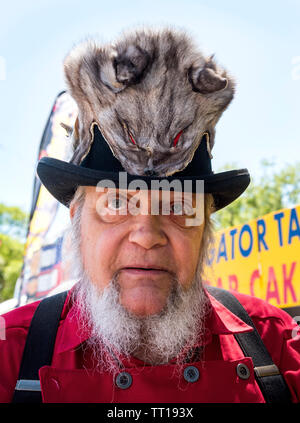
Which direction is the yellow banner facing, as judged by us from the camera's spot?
facing the viewer and to the left of the viewer

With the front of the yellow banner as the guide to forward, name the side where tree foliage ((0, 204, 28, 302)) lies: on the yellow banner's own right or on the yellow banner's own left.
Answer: on the yellow banner's own right

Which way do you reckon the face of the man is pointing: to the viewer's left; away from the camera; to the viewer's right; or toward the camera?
toward the camera

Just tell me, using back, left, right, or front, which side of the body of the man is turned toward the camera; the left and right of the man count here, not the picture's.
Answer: front

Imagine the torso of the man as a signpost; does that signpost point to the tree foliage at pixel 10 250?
no

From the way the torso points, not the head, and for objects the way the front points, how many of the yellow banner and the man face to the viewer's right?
0

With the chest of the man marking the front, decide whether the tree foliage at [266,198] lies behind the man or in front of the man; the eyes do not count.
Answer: behind

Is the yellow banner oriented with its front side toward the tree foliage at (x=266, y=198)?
no

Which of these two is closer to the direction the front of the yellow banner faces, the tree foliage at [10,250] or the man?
the man

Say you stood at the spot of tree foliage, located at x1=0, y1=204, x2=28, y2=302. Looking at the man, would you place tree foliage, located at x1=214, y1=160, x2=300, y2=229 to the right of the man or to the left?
left

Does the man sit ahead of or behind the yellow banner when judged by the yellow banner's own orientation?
ahead

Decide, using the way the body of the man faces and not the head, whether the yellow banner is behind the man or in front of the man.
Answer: behind
